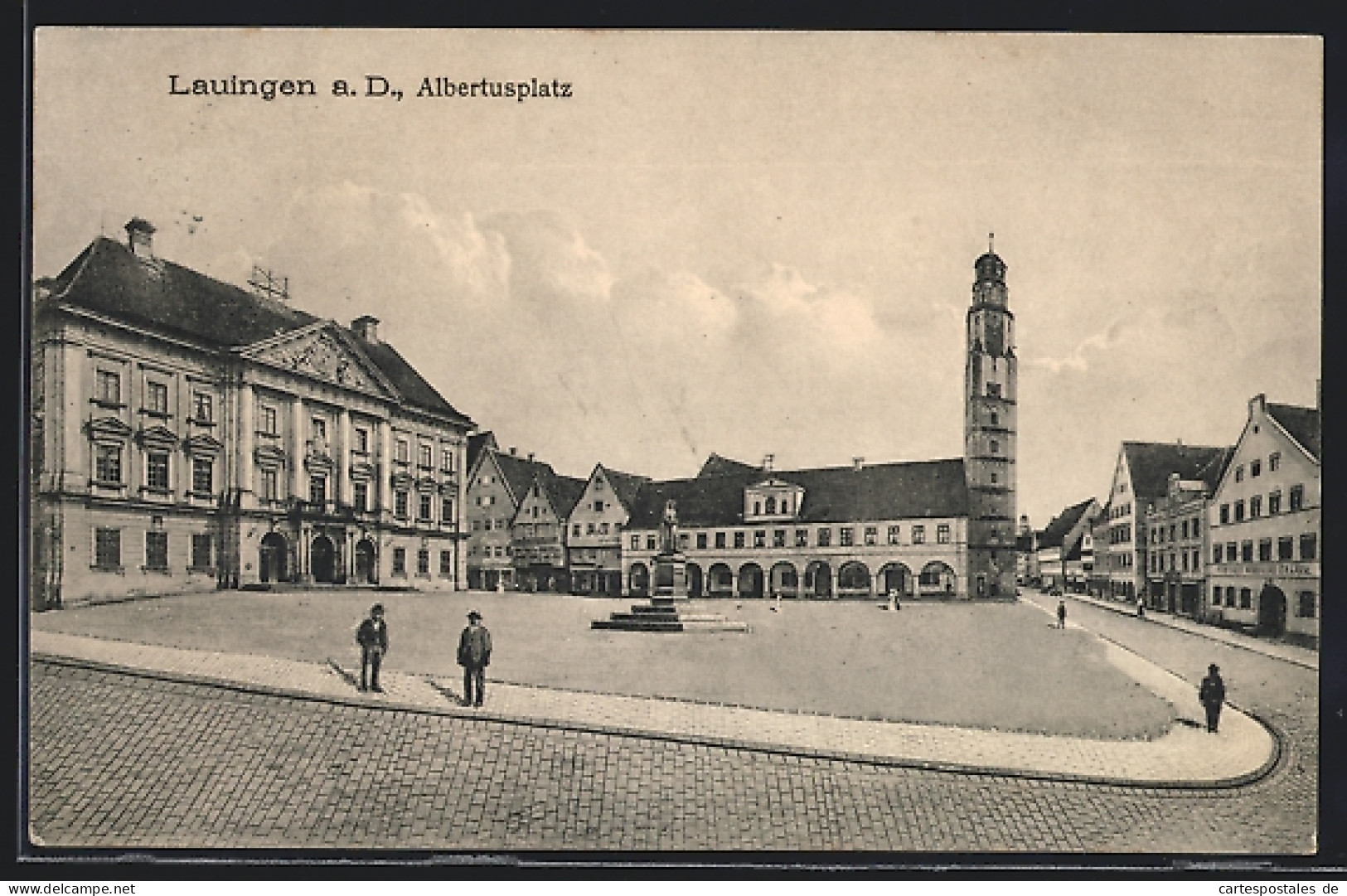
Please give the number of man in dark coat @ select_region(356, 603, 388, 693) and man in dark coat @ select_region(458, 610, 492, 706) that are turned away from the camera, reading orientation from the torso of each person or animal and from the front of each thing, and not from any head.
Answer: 0

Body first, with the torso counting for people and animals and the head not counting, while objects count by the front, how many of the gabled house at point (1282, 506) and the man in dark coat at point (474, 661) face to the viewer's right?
0

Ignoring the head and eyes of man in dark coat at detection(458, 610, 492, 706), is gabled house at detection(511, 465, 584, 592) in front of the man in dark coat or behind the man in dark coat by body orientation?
behind

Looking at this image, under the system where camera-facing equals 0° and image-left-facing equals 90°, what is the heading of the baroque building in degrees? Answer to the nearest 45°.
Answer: approximately 315°

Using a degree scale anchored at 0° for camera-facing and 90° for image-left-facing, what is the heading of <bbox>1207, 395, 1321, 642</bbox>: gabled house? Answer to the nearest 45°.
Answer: approximately 45°
